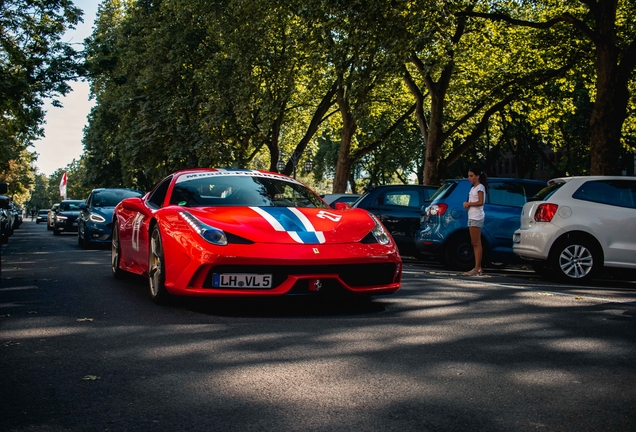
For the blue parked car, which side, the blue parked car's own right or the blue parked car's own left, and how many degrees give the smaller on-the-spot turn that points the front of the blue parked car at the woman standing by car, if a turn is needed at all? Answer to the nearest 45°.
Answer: approximately 135° to the blue parked car's own right

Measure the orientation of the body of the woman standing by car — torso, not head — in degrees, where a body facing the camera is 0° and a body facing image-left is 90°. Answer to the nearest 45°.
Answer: approximately 90°

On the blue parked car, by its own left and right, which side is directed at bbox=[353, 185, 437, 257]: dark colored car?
left

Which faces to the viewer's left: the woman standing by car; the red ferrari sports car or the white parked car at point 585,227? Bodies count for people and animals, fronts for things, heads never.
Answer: the woman standing by car

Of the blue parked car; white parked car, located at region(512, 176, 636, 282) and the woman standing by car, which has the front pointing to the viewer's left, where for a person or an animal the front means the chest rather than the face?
the woman standing by car

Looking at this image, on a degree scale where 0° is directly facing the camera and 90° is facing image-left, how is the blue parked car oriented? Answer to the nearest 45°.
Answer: approximately 225°

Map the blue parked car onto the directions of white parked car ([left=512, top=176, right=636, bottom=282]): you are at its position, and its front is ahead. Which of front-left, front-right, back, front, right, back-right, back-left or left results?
back-left

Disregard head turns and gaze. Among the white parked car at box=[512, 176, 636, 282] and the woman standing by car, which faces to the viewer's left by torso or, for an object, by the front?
the woman standing by car

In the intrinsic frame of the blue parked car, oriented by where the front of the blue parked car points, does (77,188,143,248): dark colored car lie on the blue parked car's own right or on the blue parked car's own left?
on the blue parked car's own left
